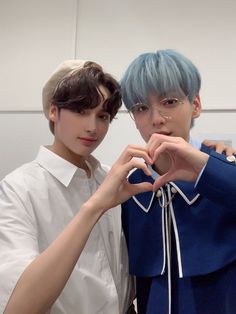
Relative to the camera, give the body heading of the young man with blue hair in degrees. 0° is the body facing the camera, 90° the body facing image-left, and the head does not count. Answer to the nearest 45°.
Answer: approximately 0°
